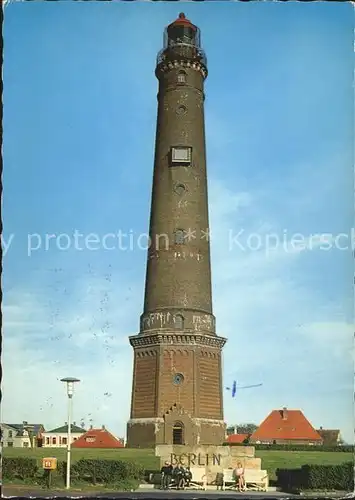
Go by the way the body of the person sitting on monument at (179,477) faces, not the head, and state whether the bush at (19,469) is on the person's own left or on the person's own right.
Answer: on the person's own right

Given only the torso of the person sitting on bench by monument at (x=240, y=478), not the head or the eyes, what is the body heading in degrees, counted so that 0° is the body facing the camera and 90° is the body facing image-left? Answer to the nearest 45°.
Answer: approximately 0°

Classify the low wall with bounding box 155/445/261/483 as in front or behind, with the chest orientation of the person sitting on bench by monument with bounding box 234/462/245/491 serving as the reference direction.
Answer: behind

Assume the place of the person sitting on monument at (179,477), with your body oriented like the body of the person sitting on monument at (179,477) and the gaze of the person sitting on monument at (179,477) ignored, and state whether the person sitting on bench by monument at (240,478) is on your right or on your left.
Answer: on your left

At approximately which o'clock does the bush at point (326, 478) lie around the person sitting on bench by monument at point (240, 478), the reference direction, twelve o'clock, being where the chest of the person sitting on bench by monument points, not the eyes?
The bush is roughly at 9 o'clock from the person sitting on bench by monument.

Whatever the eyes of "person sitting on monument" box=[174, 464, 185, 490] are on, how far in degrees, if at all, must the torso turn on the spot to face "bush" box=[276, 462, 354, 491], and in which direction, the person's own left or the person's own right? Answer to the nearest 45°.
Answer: approximately 90° to the person's own left

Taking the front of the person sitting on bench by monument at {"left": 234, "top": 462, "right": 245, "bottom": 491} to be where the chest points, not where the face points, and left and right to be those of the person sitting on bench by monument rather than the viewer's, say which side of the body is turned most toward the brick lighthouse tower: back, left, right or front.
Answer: back

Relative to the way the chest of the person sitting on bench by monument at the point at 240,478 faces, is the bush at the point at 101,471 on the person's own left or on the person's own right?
on the person's own right

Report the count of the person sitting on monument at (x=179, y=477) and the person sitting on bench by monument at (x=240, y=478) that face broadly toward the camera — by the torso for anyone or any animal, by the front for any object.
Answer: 2

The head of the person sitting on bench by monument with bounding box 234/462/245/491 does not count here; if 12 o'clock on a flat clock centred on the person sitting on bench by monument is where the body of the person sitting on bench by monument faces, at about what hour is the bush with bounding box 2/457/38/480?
The bush is roughly at 3 o'clock from the person sitting on bench by monument.
